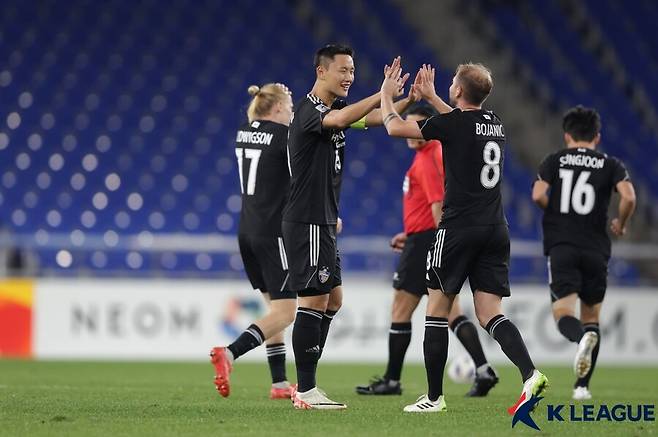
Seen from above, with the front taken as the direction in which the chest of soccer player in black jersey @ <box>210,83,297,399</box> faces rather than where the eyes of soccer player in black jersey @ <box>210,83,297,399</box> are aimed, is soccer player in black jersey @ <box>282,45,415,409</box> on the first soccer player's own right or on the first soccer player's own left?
on the first soccer player's own right

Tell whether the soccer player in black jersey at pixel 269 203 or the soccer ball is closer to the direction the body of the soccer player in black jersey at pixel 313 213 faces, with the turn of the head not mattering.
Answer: the soccer ball

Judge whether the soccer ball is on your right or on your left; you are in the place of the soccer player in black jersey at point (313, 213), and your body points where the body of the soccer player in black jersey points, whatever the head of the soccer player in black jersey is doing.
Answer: on your left

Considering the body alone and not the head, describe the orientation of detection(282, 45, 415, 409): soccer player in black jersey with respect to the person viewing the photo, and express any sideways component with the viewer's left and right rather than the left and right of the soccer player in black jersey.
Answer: facing to the right of the viewer

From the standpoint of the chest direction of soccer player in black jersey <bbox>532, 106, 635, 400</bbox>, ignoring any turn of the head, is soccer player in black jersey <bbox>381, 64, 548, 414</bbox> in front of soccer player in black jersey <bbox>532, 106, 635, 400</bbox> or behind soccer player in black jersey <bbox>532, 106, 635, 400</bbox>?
behind

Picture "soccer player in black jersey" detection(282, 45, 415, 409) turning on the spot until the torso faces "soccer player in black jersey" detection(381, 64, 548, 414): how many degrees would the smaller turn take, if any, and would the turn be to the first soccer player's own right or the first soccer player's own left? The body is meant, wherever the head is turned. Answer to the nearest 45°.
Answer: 0° — they already face them

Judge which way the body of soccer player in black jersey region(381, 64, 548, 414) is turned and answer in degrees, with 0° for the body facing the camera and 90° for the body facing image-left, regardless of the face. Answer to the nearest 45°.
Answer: approximately 135°

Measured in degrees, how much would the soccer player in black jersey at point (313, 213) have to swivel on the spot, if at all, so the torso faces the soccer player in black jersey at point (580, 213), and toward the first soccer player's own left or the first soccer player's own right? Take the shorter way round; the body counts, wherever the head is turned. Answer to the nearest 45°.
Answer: approximately 45° to the first soccer player's own left

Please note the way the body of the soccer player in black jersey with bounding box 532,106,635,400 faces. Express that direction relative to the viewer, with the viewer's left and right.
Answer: facing away from the viewer

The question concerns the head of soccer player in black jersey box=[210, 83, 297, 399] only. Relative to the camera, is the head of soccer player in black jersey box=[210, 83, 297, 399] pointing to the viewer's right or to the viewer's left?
to the viewer's right

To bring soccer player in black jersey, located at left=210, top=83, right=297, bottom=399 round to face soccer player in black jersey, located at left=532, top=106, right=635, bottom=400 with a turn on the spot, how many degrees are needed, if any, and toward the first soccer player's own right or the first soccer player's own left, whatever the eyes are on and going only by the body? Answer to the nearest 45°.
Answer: approximately 45° to the first soccer player's own right

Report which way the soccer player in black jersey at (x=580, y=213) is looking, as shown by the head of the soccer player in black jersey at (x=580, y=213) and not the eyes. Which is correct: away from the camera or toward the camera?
away from the camera

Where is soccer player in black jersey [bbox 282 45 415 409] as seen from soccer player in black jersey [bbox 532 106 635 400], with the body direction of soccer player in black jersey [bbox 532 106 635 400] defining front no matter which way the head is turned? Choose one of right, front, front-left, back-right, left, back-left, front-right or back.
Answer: back-left

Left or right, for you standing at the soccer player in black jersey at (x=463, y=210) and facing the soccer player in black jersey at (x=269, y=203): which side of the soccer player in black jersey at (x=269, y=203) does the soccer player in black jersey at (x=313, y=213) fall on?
left

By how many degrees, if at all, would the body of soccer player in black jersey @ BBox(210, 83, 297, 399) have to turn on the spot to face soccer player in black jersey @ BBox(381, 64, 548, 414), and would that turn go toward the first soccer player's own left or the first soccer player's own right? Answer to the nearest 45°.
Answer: approximately 90° to the first soccer player's own right
